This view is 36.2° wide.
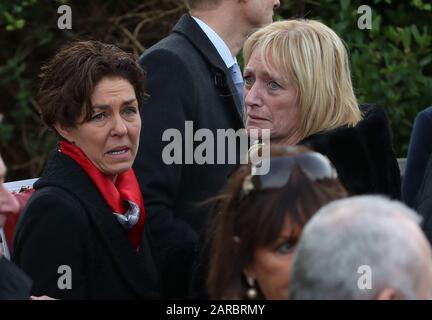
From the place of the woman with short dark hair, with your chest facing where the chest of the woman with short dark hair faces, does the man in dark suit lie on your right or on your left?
on your left

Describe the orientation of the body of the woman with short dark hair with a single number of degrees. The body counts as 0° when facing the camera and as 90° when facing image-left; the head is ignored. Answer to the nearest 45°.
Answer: approximately 315°

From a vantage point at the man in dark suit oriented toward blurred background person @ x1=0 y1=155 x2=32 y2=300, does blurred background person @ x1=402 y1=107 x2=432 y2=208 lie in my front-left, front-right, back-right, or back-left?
back-left

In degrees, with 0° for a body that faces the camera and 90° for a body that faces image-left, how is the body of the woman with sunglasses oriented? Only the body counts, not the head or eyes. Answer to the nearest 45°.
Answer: approximately 315°

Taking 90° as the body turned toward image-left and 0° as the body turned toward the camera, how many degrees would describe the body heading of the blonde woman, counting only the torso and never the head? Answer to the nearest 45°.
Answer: approximately 45°

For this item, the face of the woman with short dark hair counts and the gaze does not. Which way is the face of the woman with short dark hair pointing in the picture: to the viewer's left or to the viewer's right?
to the viewer's right

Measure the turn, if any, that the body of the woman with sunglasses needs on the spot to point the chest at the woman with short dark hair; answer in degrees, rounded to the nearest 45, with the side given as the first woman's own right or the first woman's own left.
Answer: approximately 180°
